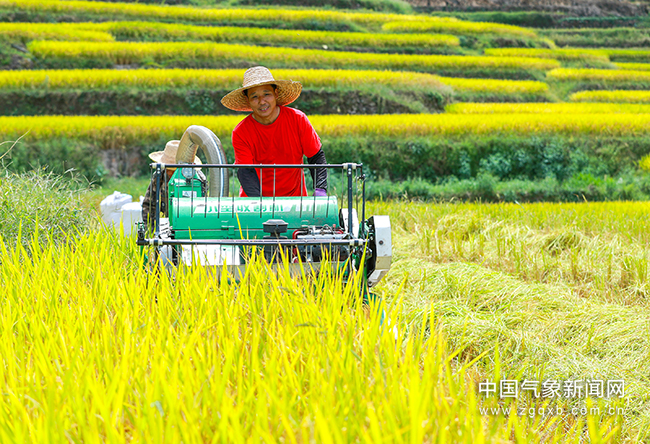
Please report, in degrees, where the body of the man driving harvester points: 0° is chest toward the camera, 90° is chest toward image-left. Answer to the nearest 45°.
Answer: approximately 0°

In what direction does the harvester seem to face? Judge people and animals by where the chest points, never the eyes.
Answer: toward the camera
